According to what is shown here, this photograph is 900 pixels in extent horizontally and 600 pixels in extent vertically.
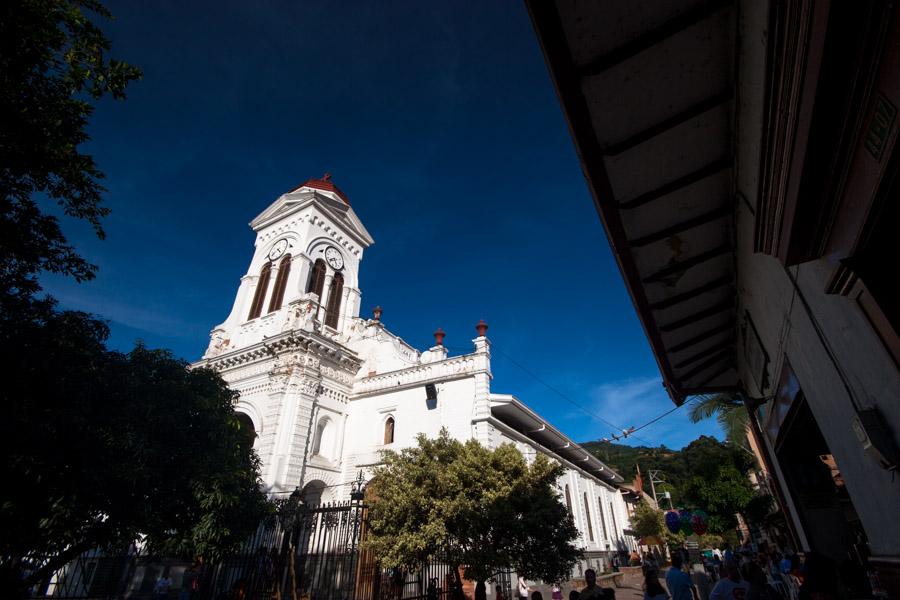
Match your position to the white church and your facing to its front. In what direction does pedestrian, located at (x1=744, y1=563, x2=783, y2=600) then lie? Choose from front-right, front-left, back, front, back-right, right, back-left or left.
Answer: left

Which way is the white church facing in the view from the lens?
facing the viewer and to the left of the viewer

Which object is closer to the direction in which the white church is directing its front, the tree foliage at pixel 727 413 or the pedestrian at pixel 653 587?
the pedestrian

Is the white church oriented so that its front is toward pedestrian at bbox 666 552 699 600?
no

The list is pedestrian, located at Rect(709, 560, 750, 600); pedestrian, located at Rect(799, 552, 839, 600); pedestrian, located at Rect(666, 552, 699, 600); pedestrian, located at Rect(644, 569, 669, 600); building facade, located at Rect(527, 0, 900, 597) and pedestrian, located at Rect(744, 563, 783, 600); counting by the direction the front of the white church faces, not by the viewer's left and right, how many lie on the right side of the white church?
0

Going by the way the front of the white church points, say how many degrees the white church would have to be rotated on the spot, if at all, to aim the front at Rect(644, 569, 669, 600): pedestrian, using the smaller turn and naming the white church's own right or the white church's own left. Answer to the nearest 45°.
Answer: approximately 90° to the white church's own left

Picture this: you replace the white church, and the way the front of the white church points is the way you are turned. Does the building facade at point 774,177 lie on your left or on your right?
on your left

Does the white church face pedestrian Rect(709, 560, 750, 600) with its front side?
no

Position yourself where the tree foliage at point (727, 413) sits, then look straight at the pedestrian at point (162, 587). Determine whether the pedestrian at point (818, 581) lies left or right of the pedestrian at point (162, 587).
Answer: left

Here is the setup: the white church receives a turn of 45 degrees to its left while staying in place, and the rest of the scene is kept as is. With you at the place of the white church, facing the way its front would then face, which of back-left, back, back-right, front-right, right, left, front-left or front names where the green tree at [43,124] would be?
front

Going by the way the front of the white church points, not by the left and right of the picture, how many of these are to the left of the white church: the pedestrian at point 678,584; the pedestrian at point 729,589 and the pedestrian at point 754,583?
3

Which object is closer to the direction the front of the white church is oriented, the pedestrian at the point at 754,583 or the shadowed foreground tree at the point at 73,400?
the shadowed foreground tree

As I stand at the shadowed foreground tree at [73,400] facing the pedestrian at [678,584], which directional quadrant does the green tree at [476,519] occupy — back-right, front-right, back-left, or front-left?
front-left

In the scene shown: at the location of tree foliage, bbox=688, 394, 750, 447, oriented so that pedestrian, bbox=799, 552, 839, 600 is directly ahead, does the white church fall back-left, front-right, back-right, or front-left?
front-right

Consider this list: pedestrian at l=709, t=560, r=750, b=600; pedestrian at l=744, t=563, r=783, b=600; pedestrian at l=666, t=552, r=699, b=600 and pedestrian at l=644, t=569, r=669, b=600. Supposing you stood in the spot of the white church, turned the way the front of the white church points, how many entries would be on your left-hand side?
4

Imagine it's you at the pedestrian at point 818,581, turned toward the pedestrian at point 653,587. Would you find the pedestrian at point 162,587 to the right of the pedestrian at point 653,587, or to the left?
left

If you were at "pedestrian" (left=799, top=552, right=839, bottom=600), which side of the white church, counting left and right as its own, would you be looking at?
left
